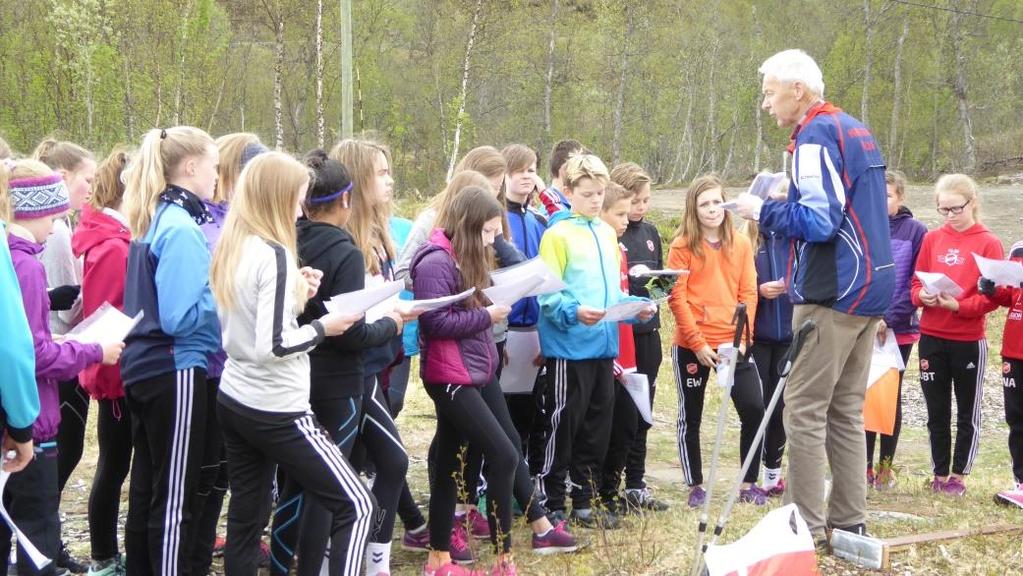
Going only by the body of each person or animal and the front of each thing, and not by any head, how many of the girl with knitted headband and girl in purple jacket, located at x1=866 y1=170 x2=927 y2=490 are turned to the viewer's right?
1

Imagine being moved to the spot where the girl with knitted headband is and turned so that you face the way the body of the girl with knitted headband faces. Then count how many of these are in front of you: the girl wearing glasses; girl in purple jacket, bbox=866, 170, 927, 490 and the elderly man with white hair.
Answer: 3

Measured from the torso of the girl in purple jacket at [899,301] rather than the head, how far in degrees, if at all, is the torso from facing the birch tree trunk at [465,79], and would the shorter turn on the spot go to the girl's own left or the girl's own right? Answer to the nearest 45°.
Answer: approximately 90° to the girl's own right

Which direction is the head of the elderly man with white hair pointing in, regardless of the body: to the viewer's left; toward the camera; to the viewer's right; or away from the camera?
to the viewer's left

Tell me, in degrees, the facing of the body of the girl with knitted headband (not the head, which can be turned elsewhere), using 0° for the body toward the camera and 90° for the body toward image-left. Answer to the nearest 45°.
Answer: approximately 270°

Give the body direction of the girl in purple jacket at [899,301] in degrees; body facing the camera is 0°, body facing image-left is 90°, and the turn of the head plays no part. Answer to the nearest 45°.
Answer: approximately 45°

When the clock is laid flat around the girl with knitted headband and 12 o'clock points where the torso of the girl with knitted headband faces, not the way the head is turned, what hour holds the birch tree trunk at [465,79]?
The birch tree trunk is roughly at 10 o'clock from the girl with knitted headband.

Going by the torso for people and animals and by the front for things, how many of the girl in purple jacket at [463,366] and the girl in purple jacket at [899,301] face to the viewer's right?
1

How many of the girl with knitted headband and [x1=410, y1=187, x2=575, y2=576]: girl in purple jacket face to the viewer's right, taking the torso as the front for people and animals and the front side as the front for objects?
2

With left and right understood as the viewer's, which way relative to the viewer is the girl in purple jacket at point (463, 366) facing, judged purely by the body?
facing to the right of the viewer

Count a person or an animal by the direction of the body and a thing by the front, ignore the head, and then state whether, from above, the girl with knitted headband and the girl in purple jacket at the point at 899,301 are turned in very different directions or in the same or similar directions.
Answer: very different directions

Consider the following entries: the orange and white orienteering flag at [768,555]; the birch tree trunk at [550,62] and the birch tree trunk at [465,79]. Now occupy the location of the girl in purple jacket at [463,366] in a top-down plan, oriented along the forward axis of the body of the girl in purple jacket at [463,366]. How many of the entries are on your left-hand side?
2

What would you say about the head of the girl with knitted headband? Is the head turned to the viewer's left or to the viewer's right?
to the viewer's right
